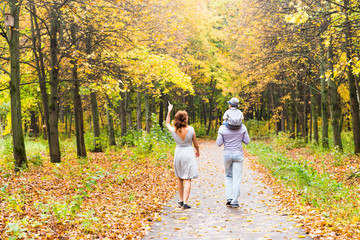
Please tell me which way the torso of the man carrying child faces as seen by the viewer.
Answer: away from the camera

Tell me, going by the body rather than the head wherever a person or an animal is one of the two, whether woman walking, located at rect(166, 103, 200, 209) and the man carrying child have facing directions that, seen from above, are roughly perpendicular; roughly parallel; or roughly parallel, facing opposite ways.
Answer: roughly parallel

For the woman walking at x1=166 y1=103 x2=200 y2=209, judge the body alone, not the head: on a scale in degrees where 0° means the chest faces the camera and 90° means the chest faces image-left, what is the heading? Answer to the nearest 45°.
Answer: approximately 180°

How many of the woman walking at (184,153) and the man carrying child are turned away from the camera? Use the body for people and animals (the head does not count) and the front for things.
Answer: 2

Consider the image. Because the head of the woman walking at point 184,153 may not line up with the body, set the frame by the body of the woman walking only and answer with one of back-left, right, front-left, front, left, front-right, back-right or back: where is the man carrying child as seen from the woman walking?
right

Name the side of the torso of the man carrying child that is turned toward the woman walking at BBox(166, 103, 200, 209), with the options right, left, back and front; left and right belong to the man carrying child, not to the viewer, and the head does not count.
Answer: left
